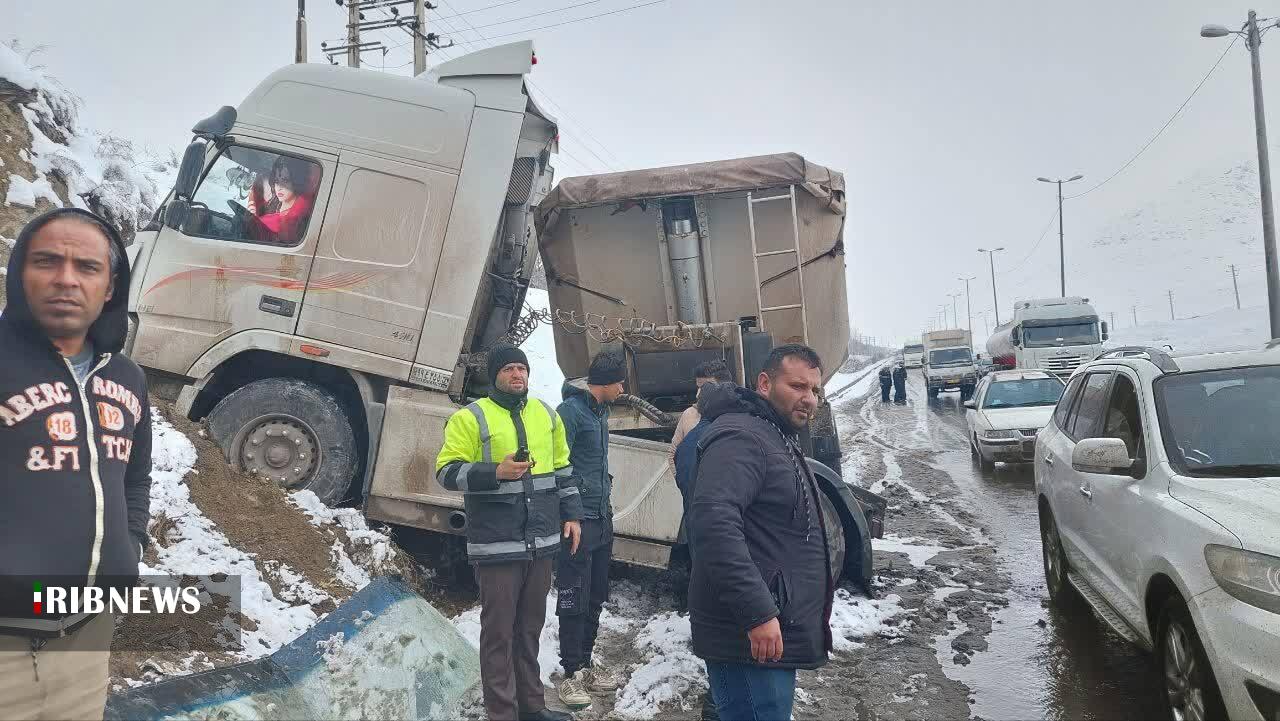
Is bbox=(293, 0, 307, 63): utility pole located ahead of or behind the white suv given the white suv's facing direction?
behind

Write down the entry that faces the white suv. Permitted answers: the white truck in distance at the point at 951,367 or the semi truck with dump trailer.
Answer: the white truck in distance

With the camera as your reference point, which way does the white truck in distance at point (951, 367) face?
facing the viewer

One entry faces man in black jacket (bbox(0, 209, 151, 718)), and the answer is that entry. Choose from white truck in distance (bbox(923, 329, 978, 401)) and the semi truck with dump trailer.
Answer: the white truck in distance

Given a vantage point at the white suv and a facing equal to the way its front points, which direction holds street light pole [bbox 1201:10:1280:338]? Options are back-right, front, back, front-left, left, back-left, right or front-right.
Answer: back-left

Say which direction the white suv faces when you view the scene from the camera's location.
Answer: facing the viewer and to the right of the viewer

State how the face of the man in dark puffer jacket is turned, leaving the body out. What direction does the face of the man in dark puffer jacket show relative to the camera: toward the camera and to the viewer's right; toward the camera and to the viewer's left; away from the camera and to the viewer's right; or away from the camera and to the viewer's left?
toward the camera and to the viewer's right

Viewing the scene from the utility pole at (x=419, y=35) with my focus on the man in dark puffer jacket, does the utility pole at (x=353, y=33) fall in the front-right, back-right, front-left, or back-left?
back-right

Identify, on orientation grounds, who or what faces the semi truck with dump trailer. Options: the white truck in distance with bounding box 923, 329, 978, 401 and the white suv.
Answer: the white truck in distance

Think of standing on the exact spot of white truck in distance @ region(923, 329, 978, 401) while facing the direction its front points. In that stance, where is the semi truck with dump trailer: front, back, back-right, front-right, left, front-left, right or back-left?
front

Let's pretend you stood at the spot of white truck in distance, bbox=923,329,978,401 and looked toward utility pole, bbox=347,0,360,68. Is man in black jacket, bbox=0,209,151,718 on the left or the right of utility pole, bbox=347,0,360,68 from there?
left

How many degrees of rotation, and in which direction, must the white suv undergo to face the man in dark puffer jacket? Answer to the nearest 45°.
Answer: approximately 90° to its right

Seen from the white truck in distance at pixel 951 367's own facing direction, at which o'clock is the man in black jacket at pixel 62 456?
The man in black jacket is roughly at 12 o'clock from the white truck in distance.
